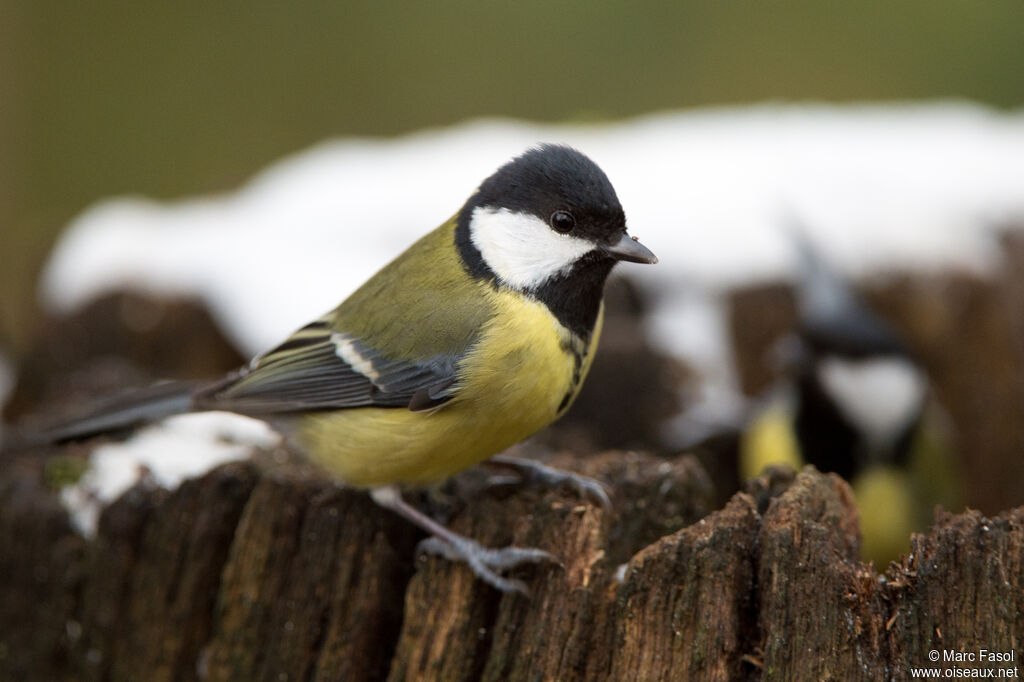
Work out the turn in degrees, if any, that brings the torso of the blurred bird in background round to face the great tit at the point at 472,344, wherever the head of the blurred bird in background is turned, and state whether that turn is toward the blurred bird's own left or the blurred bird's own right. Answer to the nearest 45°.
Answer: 0° — it already faces it

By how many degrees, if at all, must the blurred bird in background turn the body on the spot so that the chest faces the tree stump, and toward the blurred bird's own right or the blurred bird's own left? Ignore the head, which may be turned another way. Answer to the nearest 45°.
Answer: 0° — it already faces it

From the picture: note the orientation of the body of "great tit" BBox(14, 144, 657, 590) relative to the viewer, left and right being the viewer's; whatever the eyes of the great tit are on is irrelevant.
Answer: facing to the right of the viewer

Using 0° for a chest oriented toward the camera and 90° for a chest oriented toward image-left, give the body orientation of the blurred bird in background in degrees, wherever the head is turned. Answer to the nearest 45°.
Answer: approximately 45°
